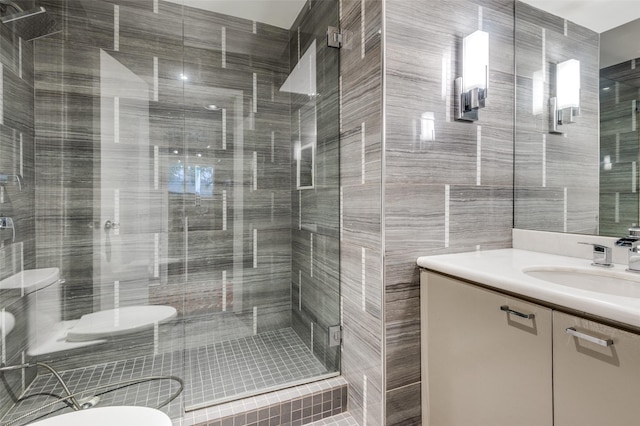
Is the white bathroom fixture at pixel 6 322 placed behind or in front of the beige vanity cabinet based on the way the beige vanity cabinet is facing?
in front

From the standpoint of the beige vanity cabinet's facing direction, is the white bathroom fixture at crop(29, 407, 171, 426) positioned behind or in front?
in front

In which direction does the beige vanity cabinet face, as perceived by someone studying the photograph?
facing the viewer and to the left of the viewer

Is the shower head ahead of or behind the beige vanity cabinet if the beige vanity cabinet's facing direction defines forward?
ahead
